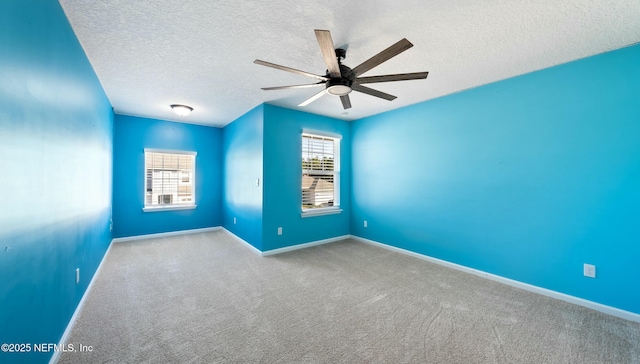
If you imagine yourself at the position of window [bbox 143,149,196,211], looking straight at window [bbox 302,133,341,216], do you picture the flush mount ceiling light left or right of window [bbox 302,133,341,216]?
right

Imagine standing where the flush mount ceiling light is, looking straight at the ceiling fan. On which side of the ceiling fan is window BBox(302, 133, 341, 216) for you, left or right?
left

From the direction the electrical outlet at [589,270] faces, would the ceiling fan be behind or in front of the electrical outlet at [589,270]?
in front

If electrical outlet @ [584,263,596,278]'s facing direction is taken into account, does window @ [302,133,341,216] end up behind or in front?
in front

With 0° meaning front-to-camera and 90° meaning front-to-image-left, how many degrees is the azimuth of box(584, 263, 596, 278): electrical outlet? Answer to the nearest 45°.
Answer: approximately 45°
